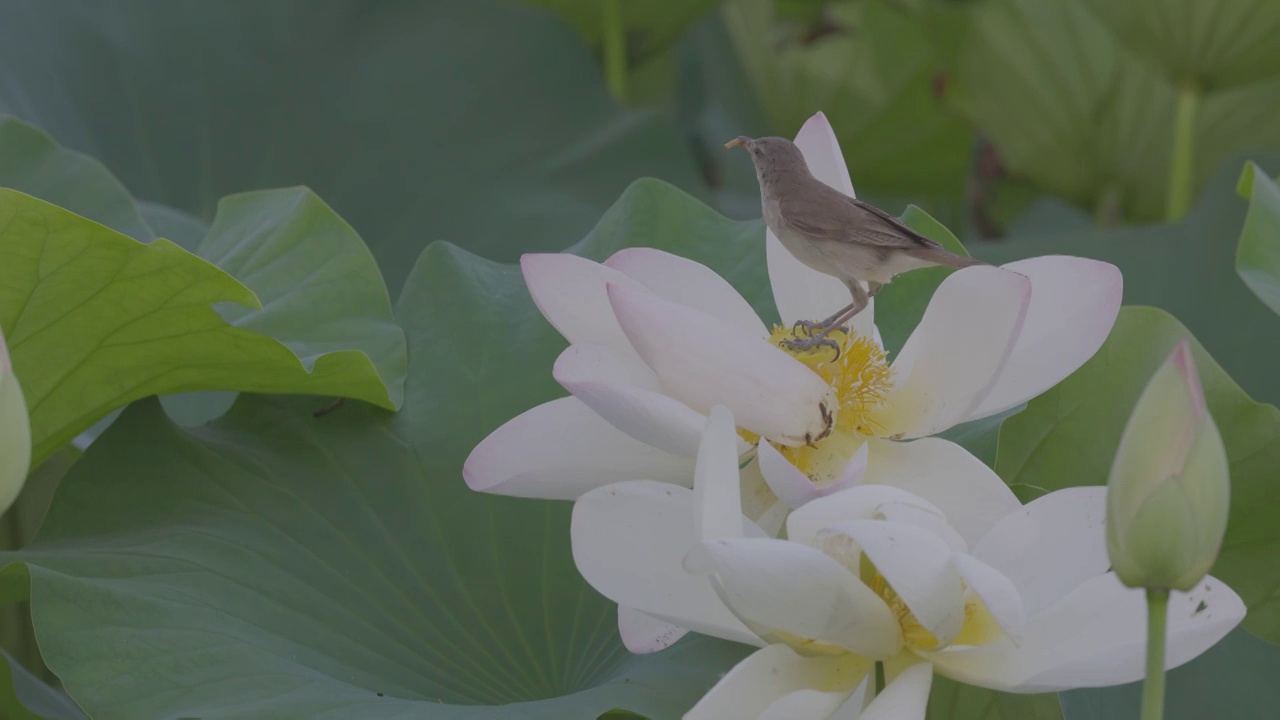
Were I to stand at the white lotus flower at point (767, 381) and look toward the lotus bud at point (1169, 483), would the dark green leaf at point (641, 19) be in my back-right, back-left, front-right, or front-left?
back-left

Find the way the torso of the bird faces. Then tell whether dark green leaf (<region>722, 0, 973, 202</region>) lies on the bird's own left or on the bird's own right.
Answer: on the bird's own right

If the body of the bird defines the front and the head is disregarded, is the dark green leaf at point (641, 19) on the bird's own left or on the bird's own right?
on the bird's own right

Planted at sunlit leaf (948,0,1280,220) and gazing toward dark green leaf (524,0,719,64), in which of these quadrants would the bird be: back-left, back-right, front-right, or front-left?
front-left

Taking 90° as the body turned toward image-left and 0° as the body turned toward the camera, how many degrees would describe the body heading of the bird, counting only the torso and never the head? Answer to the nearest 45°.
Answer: approximately 90°

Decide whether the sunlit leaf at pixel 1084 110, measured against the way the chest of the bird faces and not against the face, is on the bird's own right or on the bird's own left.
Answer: on the bird's own right

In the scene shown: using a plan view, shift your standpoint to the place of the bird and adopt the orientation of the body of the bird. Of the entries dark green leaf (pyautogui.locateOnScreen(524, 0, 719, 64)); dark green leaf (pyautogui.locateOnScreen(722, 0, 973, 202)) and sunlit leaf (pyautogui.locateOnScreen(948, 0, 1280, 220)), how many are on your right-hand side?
3

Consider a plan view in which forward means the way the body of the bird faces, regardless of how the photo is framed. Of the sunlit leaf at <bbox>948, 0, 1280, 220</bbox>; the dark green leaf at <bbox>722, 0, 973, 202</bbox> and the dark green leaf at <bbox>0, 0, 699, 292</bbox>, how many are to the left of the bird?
0
